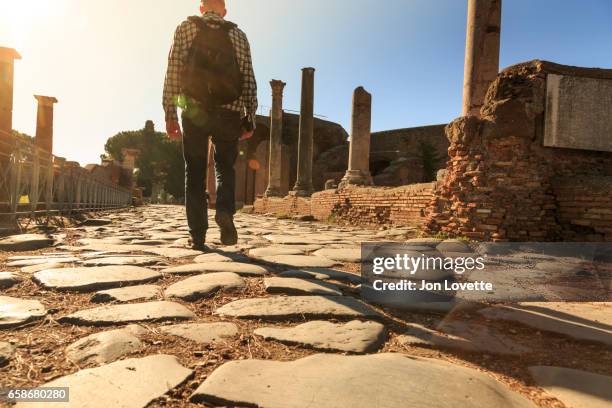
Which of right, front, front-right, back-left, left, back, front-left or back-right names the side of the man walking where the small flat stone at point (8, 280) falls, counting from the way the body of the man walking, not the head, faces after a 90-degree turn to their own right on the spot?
back-right

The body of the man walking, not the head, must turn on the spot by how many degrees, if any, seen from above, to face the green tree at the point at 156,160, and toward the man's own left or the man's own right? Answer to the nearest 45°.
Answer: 0° — they already face it

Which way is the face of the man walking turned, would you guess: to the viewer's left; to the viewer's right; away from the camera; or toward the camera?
away from the camera

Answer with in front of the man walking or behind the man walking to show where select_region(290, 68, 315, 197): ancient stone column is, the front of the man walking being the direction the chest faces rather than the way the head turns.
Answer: in front

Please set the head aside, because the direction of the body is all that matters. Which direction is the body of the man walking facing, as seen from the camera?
away from the camera

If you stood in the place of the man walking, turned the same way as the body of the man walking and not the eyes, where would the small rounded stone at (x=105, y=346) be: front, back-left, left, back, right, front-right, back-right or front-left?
back

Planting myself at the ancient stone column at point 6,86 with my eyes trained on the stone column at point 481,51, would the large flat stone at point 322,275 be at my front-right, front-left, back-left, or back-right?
front-right

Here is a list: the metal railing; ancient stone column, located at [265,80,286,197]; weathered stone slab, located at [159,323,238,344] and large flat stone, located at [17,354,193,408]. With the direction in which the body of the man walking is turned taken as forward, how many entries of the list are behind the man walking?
2

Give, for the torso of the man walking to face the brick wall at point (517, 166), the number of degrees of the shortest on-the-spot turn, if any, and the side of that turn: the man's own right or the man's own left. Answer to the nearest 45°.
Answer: approximately 90° to the man's own right

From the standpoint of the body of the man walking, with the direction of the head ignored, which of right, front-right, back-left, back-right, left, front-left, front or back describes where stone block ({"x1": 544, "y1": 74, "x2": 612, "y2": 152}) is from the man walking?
right

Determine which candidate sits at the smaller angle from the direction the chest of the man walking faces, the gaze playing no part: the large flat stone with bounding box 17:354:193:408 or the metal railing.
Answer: the metal railing

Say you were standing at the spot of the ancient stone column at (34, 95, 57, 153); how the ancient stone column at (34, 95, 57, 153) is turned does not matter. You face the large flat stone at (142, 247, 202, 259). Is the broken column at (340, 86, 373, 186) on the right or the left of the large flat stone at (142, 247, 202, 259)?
left

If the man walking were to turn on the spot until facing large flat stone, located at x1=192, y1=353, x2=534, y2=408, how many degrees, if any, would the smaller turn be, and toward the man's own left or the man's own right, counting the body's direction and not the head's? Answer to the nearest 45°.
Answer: approximately 180°

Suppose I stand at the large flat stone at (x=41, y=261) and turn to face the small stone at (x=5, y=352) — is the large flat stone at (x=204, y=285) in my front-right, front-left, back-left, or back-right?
front-left

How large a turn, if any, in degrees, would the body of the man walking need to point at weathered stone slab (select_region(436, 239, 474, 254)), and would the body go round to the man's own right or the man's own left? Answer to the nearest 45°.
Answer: approximately 90° to the man's own right
